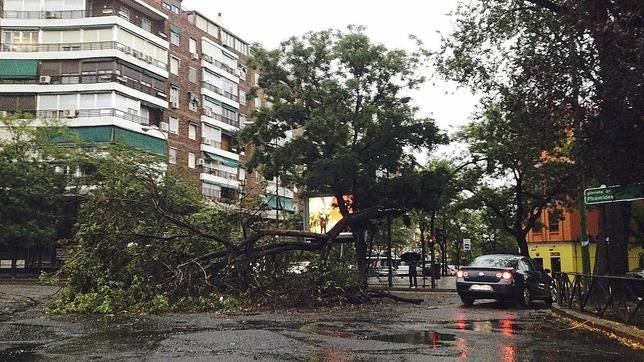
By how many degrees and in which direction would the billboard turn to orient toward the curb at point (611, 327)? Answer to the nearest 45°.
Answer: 0° — it already faces it

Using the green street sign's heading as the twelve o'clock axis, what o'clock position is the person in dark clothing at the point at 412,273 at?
The person in dark clothing is roughly at 5 o'clock from the green street sign.

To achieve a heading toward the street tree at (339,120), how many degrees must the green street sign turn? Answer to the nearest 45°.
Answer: approximately 135° to its right

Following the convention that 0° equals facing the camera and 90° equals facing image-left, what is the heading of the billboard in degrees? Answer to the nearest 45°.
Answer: approximately 0°

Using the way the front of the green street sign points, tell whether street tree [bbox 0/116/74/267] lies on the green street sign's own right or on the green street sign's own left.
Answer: on the green street sign's own right

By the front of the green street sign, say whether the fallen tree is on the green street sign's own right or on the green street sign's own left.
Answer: on the green street sign's own right

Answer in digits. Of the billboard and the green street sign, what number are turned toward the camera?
2

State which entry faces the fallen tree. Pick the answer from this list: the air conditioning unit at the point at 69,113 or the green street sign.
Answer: the air conditioning unit
